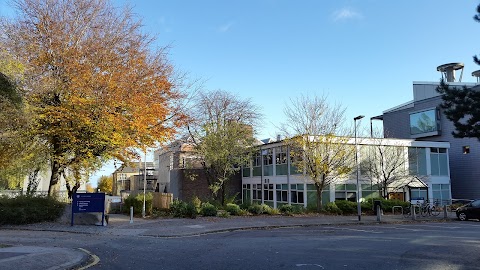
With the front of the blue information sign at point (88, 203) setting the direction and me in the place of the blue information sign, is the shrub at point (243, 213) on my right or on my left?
on my left

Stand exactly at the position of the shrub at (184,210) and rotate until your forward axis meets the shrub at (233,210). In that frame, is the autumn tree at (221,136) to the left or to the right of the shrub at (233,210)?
left

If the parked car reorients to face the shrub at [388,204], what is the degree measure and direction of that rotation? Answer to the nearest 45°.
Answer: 0° — it already faces it

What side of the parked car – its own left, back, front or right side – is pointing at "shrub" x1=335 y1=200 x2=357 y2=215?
front

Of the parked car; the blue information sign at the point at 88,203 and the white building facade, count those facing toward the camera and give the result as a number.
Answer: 2

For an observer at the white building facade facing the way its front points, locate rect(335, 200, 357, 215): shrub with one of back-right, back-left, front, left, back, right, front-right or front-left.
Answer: front

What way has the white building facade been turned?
toward the camera

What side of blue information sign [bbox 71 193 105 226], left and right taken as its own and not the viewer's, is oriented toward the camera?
front

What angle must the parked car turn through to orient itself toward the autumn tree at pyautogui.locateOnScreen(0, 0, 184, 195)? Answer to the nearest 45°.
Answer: approximately 45° to its left

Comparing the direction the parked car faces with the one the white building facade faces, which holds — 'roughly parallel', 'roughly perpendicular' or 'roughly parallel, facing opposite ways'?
roughly perpendicular

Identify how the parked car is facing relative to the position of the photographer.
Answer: facing to the left of the viewer

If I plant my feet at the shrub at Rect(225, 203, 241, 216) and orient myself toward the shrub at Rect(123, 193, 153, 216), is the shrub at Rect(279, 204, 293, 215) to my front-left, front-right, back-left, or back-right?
back-right

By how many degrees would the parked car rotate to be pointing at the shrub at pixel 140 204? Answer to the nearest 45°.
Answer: approximately 45° to its left

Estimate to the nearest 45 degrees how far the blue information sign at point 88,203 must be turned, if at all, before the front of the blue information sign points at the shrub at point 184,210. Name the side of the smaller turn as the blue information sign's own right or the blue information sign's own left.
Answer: approximately 135° to the blue information sign's own left

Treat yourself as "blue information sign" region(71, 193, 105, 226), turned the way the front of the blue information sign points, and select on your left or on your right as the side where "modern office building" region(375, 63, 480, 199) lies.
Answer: on your left

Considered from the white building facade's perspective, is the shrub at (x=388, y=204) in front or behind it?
in front
